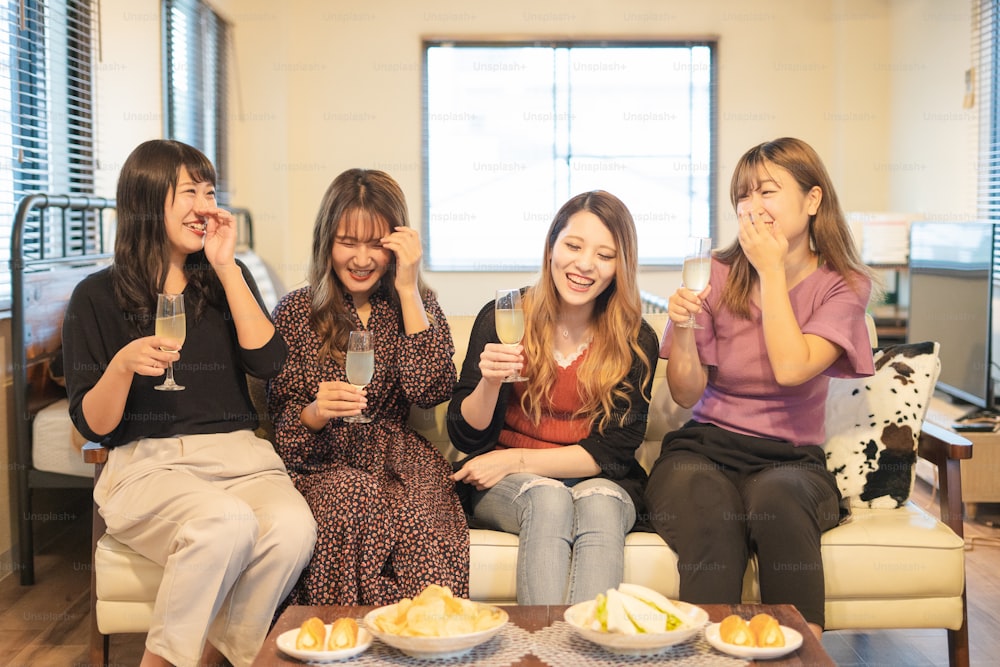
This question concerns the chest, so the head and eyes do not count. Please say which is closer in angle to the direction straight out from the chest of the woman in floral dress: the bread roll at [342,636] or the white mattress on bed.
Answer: the bread roll

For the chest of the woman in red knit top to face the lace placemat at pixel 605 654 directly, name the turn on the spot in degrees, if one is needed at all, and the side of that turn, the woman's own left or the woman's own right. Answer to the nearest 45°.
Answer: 0° — they already face it

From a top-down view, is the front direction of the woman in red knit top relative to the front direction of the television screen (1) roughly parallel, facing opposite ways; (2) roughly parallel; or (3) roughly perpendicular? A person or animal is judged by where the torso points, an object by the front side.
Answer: roughly perpendicular

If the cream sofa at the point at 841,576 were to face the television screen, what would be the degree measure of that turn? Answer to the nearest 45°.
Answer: approximately 135° to its left

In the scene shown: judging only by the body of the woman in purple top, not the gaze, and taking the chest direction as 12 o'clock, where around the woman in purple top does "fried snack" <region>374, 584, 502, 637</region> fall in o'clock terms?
The fried snack is roughly at 1 o'clock from the woman in purple top.

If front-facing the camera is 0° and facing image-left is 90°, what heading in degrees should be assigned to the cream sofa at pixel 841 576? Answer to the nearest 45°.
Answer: approximately 0°

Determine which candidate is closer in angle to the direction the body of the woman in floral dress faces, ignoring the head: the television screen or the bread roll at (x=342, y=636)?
the bread roll
